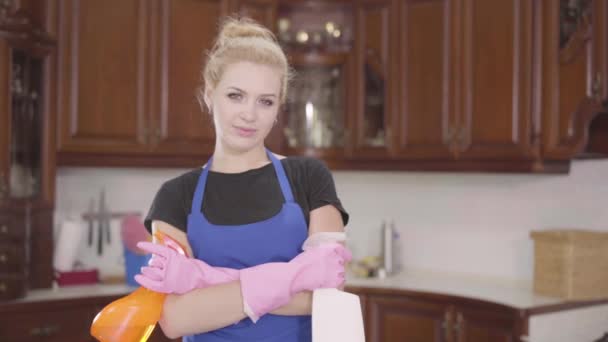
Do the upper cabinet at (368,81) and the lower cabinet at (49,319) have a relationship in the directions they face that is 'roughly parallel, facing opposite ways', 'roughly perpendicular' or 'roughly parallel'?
roughly parallel

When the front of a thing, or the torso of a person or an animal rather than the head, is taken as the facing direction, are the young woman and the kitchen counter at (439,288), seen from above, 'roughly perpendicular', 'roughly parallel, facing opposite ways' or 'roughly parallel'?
roughly parallel

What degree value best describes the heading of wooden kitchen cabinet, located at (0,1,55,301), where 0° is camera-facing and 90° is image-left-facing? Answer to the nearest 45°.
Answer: approximately 315°

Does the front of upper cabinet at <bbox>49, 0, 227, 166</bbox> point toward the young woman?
yes

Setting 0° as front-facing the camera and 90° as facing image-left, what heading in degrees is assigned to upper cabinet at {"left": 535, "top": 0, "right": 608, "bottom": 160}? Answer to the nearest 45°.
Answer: approximately 45°

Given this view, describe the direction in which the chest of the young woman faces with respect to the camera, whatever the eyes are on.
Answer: toward the camera

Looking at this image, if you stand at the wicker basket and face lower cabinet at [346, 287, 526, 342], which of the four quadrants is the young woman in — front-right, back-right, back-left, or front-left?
front-left

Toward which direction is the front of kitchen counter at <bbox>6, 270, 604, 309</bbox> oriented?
toward the camera

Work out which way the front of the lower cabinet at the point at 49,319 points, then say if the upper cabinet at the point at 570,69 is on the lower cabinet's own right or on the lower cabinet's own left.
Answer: on the lower cabinet's own left

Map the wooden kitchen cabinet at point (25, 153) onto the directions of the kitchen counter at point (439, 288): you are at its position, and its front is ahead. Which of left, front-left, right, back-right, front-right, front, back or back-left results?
right

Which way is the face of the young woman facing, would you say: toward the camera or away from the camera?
toward the camera

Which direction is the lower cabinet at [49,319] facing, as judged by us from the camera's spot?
facing the viewer

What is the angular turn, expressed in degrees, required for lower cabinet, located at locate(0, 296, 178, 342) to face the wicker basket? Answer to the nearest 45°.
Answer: approximately 90° to its left

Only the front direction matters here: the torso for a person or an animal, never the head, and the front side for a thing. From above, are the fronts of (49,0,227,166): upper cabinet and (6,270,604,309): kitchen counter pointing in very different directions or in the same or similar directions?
same or similar directions

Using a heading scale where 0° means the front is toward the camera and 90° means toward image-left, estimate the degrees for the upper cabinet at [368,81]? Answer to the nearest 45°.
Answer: approximately 0°
